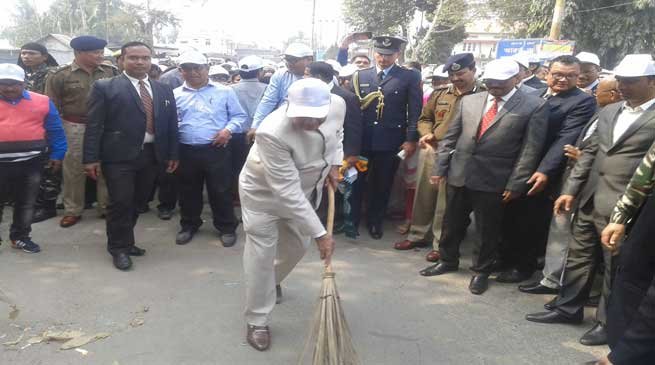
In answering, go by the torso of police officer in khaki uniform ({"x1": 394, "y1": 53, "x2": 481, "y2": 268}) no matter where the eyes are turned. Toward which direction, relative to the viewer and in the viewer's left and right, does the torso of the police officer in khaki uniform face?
facing the viewer and to the left of the viewer

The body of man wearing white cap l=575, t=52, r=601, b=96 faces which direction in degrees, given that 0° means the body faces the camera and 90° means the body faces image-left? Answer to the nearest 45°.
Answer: approximately 45°

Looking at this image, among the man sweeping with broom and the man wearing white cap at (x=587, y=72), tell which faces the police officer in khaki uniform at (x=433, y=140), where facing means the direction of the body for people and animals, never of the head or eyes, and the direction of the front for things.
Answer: the man wearing white cap

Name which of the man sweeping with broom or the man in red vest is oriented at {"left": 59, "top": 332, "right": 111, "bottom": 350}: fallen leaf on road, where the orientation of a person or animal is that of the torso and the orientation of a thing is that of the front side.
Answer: the man in red vest

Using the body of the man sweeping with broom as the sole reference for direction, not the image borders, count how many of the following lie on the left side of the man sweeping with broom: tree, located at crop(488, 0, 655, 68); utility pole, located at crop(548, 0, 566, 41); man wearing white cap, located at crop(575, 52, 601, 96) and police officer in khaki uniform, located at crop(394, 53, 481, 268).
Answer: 4

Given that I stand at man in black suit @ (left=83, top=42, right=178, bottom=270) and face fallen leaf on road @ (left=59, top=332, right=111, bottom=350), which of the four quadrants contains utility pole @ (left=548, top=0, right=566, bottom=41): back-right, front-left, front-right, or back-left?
back-left

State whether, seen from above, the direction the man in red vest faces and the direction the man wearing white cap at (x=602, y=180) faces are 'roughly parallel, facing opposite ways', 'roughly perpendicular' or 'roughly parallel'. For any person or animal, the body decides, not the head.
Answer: roughly perpendicular

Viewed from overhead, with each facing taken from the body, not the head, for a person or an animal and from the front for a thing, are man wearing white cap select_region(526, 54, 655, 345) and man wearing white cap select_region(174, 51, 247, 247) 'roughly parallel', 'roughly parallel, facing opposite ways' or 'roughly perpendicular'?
roughly perpendicular

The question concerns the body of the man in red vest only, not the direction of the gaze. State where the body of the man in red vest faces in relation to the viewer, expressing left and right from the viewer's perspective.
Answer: facing the viewer

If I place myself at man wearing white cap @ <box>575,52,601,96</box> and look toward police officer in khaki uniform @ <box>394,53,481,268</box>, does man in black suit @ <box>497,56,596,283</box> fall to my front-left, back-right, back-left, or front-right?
front-left

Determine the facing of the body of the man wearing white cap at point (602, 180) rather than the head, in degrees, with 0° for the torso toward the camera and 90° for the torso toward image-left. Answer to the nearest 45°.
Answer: approximately 45°

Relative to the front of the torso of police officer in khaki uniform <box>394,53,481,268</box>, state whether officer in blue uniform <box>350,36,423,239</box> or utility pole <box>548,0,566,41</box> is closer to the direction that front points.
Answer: the officer in blue uniform

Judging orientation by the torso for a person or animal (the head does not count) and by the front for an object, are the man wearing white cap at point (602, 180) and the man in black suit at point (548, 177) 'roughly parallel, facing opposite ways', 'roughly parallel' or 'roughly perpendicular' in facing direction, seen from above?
roughly parallel

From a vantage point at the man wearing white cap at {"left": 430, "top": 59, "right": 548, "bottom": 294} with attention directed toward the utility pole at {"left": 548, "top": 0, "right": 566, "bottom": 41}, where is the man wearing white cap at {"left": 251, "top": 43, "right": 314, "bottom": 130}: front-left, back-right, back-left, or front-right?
front-left

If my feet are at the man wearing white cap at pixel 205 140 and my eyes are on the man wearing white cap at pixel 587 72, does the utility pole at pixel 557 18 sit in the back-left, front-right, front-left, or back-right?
front-left

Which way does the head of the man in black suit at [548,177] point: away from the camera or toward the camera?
toward the camera

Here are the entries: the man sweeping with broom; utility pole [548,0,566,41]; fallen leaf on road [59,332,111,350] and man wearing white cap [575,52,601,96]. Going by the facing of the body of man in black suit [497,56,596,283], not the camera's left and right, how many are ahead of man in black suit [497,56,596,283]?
2

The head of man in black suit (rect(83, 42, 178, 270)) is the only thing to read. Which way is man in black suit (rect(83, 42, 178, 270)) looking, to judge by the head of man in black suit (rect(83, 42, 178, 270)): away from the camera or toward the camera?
toward the camera

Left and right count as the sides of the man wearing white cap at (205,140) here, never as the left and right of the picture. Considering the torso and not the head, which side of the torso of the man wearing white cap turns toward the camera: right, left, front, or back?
front

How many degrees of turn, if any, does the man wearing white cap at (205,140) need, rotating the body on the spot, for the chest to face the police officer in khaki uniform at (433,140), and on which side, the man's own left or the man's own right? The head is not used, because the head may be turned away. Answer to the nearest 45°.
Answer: approximately 90° to the man's own left

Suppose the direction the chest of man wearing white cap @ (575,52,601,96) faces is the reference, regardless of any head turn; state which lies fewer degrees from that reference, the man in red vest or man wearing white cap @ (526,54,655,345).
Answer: the man in red vest
